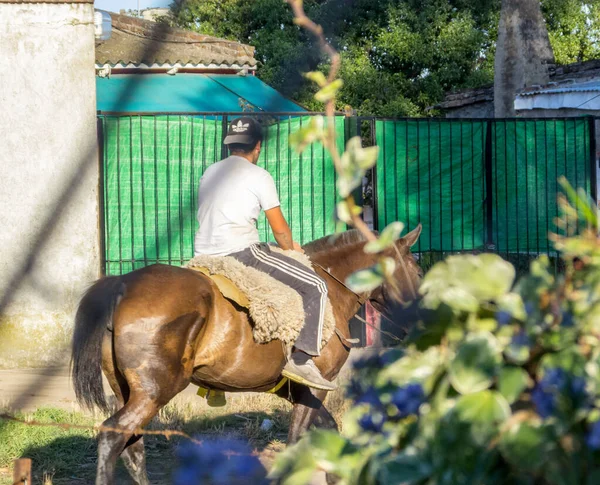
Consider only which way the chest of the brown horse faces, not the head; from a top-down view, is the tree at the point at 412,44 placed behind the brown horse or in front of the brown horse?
in front

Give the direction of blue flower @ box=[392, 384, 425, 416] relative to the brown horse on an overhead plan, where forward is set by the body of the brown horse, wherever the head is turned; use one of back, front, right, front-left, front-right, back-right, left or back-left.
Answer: back-right

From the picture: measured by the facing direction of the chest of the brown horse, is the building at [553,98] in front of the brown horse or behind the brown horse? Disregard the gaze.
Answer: in front

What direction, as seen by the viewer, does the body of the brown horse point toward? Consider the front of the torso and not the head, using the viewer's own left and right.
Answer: facing away from the viewer and to the right of the viewer

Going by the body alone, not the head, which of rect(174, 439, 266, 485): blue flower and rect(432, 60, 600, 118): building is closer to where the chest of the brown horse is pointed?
the building

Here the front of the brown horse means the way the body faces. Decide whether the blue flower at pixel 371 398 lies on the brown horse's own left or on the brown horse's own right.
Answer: on the brown horse's own right

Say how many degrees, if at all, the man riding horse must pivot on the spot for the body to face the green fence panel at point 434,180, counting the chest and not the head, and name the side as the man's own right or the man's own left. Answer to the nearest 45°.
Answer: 0° — they already face it

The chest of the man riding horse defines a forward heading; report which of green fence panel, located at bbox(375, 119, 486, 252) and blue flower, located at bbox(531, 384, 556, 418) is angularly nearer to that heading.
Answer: the green fence panel

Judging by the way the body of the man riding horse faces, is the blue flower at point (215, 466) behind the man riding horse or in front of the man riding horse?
behind

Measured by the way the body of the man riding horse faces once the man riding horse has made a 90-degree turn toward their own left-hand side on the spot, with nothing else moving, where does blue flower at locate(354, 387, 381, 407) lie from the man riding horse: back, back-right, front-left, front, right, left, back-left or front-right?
back-left

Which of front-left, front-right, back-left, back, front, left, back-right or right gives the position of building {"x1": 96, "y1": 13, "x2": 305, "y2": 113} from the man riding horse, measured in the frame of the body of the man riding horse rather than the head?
front-left

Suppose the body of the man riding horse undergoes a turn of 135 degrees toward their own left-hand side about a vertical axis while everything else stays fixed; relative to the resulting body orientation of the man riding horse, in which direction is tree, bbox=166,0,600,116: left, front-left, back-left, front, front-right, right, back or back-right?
right

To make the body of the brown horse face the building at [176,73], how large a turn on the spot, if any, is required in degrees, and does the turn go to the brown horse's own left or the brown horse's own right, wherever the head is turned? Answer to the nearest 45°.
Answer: approximately 45° to the brown horse's own left

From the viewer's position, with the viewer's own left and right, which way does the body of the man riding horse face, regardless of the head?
facing away from the viewer and to the right of the viewer

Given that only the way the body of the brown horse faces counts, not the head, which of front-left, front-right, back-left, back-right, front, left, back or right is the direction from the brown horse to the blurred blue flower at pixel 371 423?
back-right
